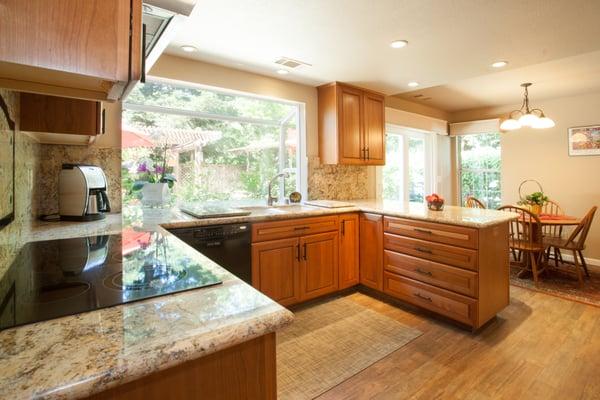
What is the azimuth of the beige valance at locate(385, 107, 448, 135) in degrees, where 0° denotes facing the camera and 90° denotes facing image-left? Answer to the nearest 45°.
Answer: approximately 315°

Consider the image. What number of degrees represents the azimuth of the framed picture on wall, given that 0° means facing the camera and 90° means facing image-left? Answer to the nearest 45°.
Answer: approximately 45°

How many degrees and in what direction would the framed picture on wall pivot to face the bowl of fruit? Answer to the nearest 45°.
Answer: approximately 45° to its left

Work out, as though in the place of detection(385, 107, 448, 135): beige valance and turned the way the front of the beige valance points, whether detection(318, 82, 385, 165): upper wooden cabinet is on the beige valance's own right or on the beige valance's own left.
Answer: on the beige valance's own right

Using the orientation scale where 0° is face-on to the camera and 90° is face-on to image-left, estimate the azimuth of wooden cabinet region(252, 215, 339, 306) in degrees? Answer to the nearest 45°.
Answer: approximately 315°
